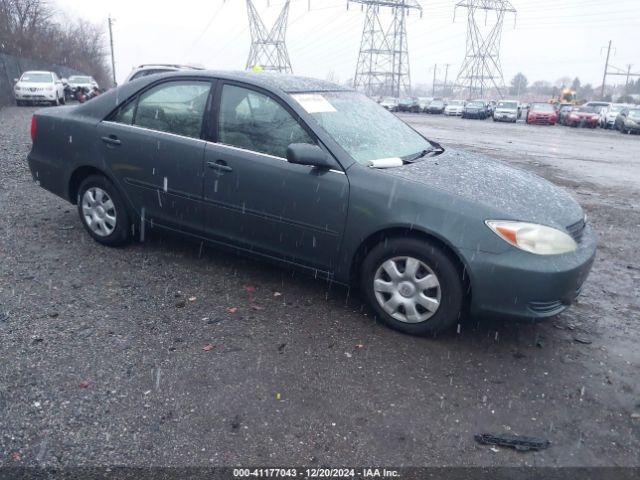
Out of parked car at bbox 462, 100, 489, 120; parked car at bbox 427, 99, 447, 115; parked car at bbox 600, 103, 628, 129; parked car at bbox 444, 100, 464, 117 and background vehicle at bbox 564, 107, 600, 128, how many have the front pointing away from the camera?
0

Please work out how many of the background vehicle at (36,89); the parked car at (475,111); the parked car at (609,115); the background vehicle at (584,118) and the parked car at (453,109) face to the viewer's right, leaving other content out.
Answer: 0

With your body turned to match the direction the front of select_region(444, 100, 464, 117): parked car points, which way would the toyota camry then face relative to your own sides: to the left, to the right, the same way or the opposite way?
to the left

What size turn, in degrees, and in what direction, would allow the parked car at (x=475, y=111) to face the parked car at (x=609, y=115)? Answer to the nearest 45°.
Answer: approximately 90° to its left

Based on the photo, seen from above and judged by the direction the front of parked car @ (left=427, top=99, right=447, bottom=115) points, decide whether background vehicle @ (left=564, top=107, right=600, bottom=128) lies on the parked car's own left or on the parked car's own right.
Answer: on the parked car's own left

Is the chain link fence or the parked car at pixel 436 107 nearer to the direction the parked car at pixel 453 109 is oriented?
the chain link fence

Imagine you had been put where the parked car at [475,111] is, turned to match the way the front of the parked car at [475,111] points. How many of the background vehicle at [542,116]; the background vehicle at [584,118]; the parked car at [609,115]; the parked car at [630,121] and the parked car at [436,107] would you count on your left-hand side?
4

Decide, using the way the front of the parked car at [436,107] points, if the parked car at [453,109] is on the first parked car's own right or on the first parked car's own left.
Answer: on the first parked car's own left

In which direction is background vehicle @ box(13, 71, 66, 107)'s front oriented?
toward the camera

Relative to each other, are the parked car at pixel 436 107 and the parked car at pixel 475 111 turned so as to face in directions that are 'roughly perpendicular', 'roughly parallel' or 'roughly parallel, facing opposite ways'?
roughly parallel

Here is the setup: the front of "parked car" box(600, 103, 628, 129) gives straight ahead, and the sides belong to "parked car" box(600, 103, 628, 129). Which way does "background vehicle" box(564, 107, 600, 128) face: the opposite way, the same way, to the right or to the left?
the same way

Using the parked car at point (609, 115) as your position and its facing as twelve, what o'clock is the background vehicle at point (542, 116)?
The background vehicle is roughly at 2 o'clock from the parked car.

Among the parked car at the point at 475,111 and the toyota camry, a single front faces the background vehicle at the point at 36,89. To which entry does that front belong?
the parked car

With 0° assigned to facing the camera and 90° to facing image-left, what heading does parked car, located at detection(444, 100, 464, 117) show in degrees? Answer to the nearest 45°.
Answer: approximately 45°

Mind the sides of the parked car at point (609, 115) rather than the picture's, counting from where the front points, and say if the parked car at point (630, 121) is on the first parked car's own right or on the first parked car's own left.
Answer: on the first parked car's own left

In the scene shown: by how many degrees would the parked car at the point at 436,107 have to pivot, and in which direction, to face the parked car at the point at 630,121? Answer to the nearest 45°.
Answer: approximately 90° to its left

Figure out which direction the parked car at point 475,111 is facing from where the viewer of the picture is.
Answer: facing the viewer and to the left of the viewer

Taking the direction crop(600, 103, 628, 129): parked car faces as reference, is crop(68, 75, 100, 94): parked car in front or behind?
in front

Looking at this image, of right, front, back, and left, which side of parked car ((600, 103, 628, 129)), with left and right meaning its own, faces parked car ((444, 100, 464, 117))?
right

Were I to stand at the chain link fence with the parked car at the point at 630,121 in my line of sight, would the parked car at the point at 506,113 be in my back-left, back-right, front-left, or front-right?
front-left

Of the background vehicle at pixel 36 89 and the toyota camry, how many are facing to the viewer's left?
0
